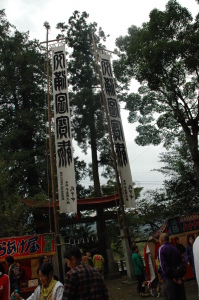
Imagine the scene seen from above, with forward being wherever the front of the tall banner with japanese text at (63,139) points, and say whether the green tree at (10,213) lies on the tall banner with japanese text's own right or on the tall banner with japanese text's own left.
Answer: on the tall banner with japanese text's own right

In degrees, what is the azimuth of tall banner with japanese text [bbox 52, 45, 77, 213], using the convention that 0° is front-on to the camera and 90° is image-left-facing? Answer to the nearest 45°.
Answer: approximately 0°

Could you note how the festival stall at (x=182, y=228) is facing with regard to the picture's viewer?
facing the viewer and to the left of the viewer

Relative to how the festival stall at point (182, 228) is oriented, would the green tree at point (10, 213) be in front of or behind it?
in front

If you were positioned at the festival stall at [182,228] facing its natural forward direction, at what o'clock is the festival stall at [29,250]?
the festival stall at [29,250] is roughly at 1 o'clock from the festival stall at [182,228].

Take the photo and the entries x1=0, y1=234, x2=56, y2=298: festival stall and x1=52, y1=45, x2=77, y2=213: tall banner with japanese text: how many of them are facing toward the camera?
2

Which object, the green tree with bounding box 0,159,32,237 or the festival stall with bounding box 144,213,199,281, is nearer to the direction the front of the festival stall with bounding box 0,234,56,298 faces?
the festival stall

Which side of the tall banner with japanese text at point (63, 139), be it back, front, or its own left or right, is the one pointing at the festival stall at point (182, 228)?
left
